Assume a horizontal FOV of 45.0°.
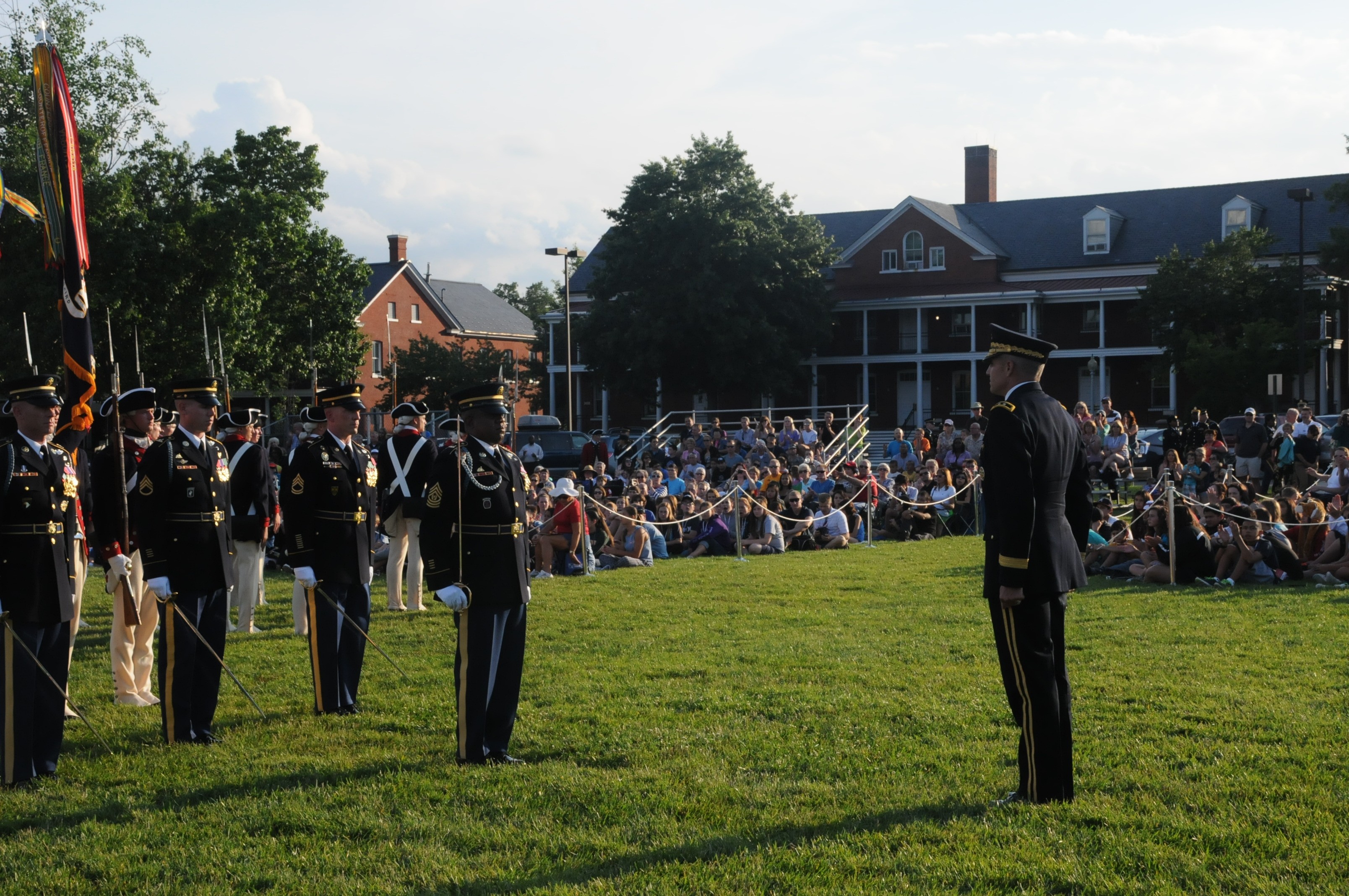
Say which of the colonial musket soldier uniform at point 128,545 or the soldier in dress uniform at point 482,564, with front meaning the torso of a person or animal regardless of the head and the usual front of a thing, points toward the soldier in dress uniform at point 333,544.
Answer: the colonial musket soldier uniform

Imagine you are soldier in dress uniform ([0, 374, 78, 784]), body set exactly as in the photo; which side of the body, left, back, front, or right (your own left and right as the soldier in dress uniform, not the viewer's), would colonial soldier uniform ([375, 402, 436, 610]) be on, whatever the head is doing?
left

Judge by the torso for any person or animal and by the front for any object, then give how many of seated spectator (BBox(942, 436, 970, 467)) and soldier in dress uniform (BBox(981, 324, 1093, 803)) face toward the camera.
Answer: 1

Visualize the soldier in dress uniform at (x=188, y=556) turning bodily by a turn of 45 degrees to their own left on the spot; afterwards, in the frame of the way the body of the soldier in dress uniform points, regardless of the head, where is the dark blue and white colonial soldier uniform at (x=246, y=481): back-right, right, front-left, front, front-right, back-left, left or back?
left

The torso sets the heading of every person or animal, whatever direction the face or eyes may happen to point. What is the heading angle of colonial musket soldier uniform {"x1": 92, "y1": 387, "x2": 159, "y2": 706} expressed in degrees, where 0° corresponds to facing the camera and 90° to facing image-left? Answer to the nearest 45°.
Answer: approximately 315°

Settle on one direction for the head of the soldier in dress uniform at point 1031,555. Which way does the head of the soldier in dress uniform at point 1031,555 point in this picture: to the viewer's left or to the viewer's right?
to the viewer's left

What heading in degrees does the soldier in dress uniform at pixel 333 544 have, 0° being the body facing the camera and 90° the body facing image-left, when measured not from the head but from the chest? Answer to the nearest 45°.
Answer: approximately 315°

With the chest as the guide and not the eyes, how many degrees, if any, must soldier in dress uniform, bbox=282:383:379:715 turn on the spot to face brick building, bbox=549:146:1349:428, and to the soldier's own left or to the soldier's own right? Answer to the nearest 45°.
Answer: approximately 90° to the soldier's own left
